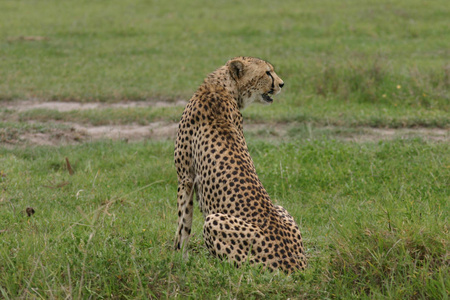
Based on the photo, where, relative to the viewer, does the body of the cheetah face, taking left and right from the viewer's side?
facing away from the viewer and to the left of the viewer
